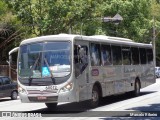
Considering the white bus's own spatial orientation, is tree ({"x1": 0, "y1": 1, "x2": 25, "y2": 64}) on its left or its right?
on its right

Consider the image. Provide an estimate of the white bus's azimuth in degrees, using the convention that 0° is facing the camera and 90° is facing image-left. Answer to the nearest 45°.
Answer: approximately 45°
